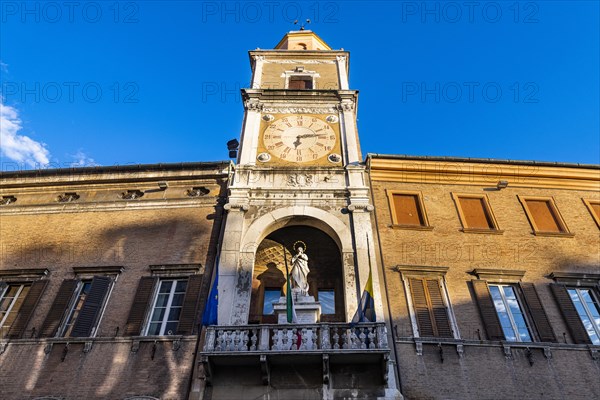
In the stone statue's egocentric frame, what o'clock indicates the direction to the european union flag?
The european union flag is roughly at 2 o'clock from the stone statue.

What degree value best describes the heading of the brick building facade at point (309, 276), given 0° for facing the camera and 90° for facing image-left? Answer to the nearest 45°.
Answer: approximately 0°
